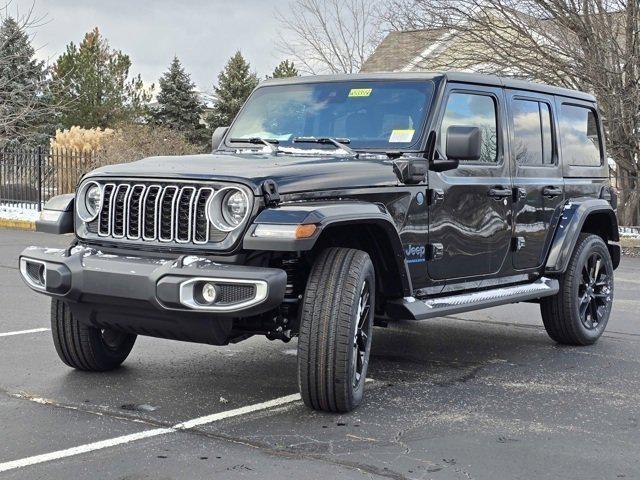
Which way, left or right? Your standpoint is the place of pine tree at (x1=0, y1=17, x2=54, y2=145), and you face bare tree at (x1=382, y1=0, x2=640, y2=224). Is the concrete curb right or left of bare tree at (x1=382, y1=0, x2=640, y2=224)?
right

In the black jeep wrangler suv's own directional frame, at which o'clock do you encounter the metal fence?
The metal fence is roughly at 4 o'clock from the black jeep wrangler suv.

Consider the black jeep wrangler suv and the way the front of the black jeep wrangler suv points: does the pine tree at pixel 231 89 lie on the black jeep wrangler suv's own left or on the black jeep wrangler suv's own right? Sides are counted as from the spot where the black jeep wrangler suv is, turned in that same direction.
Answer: on the black jeep wrangler suv's own right

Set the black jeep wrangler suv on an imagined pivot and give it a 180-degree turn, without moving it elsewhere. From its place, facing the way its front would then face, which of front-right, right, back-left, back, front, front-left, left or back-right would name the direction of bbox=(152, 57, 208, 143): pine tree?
front-left

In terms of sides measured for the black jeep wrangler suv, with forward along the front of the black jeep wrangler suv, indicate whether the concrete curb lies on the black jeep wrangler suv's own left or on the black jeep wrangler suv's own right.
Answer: on the black jeep wrangler suv's own right

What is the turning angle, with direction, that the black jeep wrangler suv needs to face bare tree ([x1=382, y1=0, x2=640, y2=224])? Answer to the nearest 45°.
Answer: approximately 135° to its right

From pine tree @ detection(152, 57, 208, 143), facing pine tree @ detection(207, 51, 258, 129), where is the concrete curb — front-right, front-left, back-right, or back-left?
back-right

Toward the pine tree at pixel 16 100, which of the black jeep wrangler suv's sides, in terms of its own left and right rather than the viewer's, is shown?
right

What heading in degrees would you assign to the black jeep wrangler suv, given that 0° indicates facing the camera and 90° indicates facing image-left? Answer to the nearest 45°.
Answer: approximately 45°
